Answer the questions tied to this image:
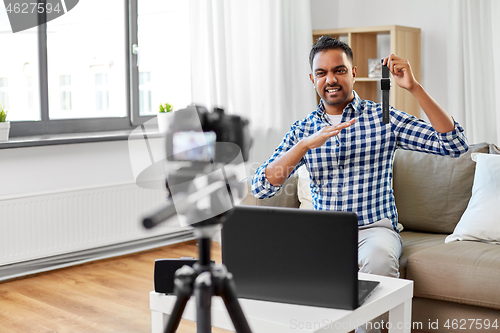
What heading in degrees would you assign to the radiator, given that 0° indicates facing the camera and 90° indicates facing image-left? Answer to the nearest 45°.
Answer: approximately 315°

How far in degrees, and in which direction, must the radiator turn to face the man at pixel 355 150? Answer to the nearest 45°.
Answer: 0° — it already faces them

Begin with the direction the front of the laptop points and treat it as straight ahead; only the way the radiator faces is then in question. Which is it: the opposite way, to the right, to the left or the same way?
to the right

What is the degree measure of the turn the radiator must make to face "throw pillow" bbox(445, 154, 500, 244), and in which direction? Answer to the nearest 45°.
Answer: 0° — it already faces it

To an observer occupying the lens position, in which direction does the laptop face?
facing away from the viewer and to the right of the viewer

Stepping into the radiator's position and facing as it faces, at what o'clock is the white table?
The white table is roughly at 1 o'clock from the radiator.

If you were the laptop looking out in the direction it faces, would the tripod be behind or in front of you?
behind

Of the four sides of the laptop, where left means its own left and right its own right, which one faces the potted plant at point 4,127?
left
